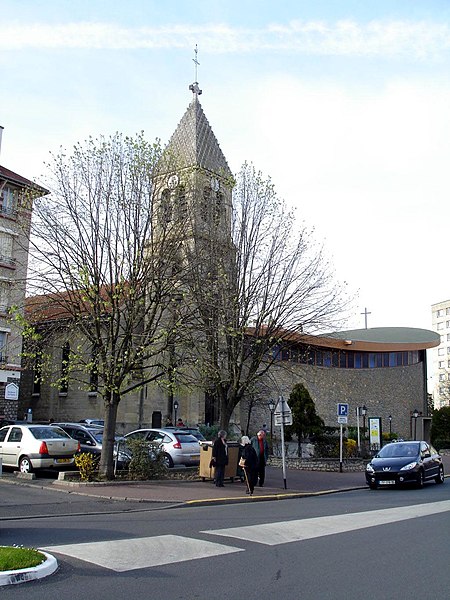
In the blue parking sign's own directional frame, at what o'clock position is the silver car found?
The silver car is roughly at 2 o'clock from the blue parking sign.

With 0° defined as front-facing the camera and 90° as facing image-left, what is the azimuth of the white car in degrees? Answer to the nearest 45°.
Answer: approximately 135°

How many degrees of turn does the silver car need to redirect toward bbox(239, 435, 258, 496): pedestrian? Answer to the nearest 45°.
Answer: approximately 135° to its left

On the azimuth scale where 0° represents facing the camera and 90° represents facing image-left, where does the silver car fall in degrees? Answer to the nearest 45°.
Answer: approximately 135°

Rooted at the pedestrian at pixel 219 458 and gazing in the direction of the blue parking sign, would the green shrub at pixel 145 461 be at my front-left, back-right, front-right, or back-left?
back-left

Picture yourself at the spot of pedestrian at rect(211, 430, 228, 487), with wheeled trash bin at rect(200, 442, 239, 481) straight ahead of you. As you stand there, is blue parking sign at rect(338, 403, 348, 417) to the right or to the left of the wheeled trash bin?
right

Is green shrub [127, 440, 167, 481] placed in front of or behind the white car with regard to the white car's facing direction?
behind

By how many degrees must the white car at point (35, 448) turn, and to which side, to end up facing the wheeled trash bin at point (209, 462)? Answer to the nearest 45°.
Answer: approximately 135° to its right

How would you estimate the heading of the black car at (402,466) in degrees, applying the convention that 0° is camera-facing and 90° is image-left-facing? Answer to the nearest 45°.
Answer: approximately 45°
